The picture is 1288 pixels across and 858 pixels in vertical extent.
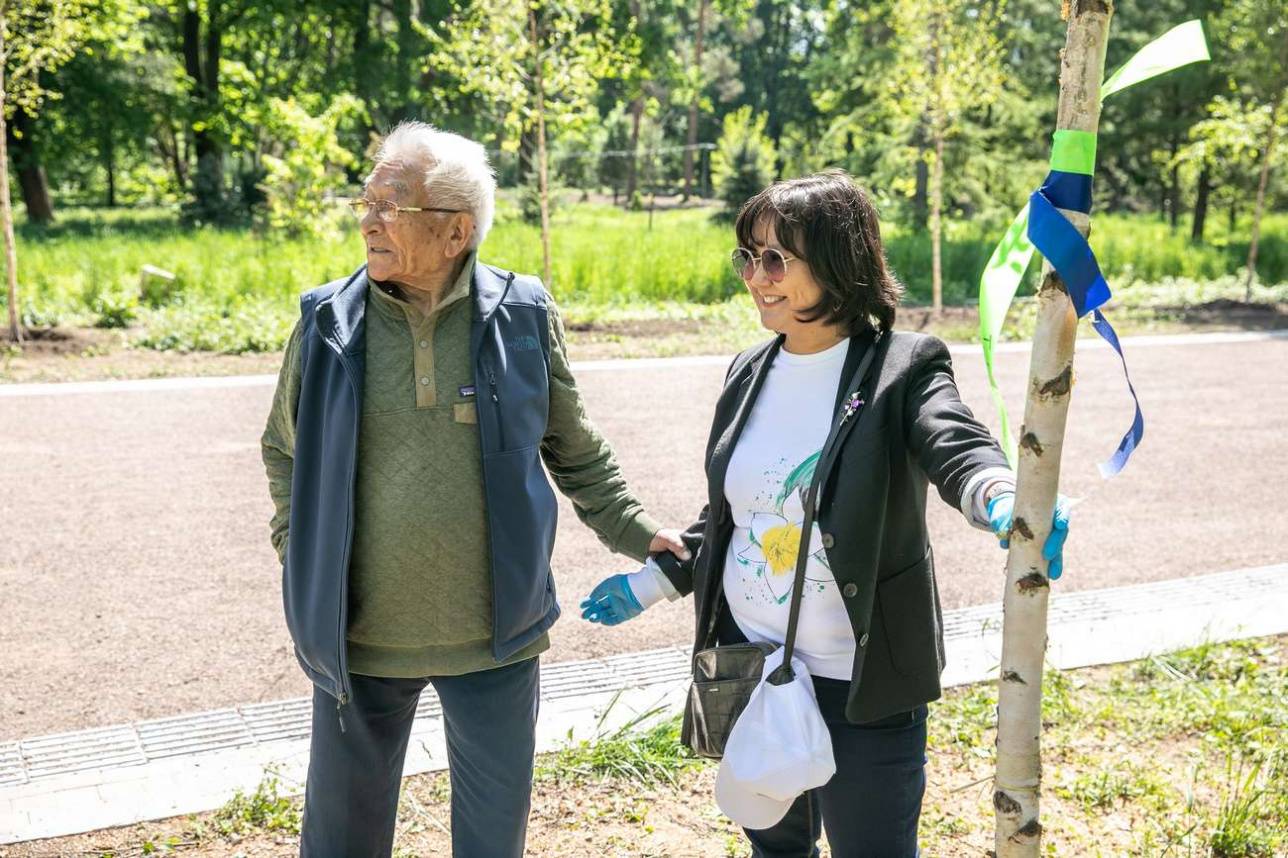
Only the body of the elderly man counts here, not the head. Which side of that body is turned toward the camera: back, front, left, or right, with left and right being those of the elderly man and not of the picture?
front

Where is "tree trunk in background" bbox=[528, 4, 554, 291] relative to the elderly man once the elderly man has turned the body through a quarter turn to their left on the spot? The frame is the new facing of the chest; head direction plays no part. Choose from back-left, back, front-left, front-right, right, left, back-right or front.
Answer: left

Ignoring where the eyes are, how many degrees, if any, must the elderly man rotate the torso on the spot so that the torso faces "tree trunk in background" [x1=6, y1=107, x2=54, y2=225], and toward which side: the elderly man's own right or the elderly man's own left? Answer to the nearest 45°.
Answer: approximately 180°

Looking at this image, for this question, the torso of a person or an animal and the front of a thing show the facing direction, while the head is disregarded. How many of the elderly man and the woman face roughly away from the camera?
0

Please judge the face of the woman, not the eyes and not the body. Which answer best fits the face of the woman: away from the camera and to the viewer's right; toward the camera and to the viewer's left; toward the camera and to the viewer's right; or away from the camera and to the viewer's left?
toward the camera and to the viewer's left

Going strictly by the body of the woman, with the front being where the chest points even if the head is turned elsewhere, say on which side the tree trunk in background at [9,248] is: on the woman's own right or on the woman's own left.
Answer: on the woman's own right

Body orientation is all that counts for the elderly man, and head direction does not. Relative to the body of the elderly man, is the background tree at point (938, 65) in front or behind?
behind

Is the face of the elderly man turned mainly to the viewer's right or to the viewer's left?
to the viewer's left

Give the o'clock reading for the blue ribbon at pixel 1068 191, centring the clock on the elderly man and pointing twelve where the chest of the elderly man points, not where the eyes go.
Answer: The blue ribbon is roughly at 10 o'clock from the elderly man.

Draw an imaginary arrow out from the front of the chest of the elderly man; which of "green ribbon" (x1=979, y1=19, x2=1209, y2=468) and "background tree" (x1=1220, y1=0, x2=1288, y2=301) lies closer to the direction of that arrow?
the green ribbon

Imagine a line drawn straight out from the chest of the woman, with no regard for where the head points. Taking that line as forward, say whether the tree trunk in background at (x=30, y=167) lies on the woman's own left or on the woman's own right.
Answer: on the woman's own right
